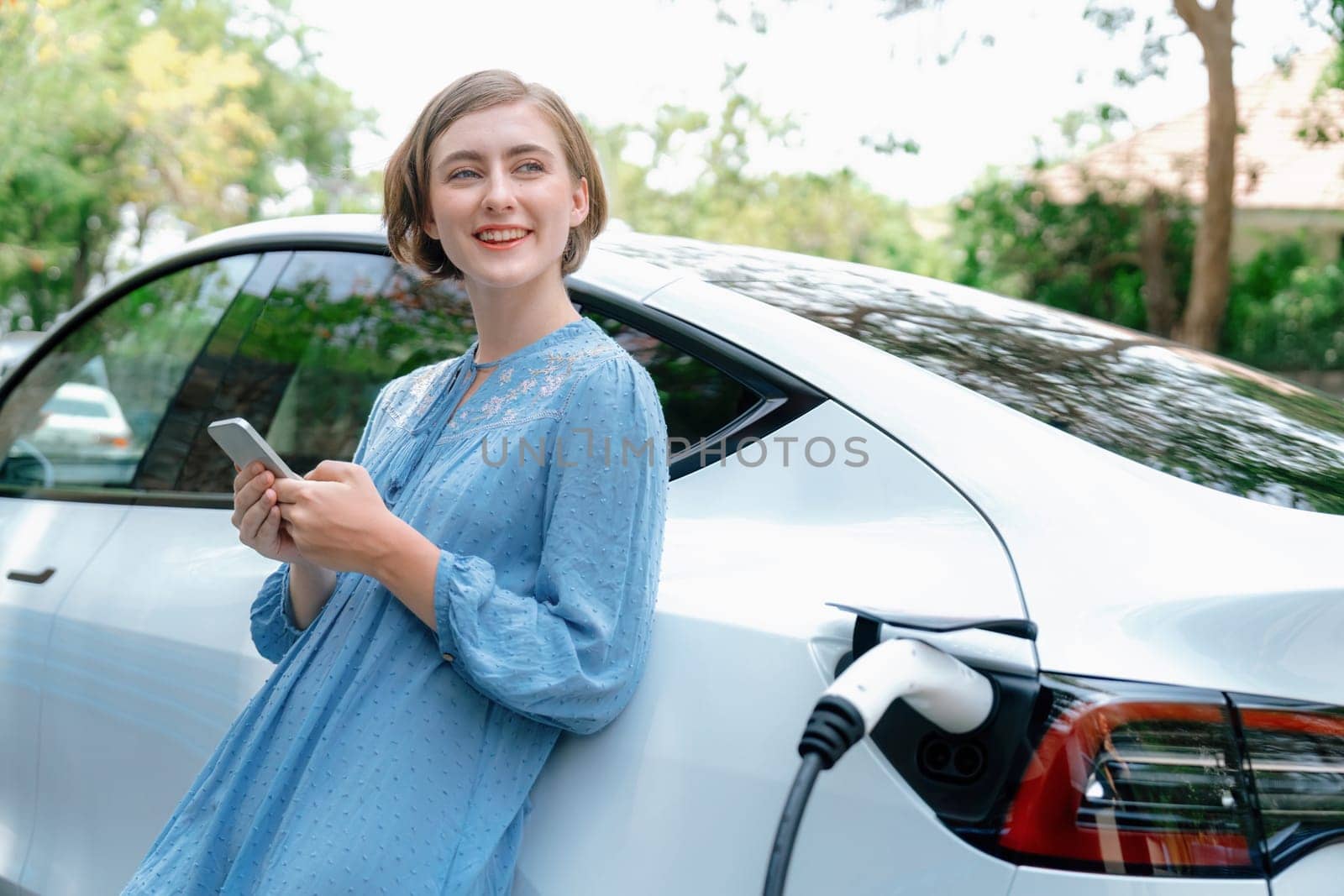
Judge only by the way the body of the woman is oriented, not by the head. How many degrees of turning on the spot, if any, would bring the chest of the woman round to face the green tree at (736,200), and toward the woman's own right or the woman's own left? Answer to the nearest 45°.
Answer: approximately 135° to the woman's own right

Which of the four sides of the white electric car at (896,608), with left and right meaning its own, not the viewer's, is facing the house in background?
right

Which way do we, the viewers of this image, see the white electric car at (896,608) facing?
facing away from the viewer and to the left of the viewer

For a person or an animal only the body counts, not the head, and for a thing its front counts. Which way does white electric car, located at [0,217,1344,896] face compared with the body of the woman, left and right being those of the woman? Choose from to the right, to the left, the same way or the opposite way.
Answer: to the right

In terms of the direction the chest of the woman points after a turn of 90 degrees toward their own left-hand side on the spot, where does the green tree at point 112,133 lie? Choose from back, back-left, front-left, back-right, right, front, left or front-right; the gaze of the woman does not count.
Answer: back-left

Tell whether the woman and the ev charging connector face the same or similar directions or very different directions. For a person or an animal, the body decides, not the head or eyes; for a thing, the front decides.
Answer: very different directions

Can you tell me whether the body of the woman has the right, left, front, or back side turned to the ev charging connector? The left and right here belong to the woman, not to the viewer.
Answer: left

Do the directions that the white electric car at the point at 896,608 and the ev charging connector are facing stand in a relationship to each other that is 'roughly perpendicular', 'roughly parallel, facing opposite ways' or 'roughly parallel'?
roughly perpendicular

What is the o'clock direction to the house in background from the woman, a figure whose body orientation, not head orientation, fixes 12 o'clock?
The house in background is roughly at 6 o'clock from the woman.

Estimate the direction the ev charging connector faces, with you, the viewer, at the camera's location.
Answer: facing away from the viewer and to the right of the viewer

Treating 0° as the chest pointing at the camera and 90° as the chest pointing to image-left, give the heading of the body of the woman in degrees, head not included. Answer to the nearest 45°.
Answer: approximately 45°

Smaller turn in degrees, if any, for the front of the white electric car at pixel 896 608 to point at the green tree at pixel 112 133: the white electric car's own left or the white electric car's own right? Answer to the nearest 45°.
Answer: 0° — it already faces it

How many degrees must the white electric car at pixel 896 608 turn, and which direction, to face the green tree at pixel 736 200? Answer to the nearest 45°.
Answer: approximately 45° to its right
